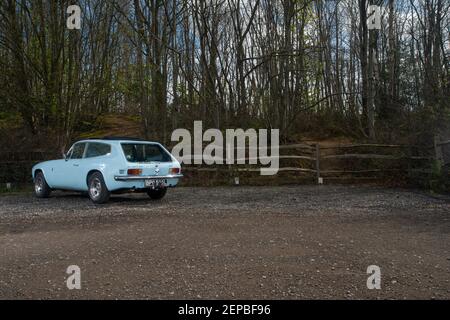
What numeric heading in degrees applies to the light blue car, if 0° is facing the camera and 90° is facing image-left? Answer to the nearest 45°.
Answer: approximately 135°
